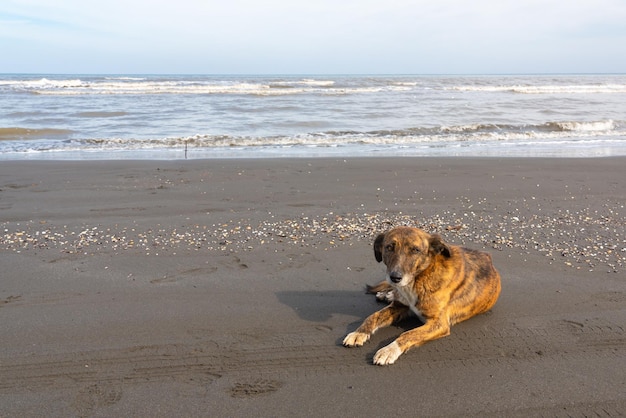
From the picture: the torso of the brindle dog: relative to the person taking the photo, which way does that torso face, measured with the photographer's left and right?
facing the viewer and to the left of the viewer
